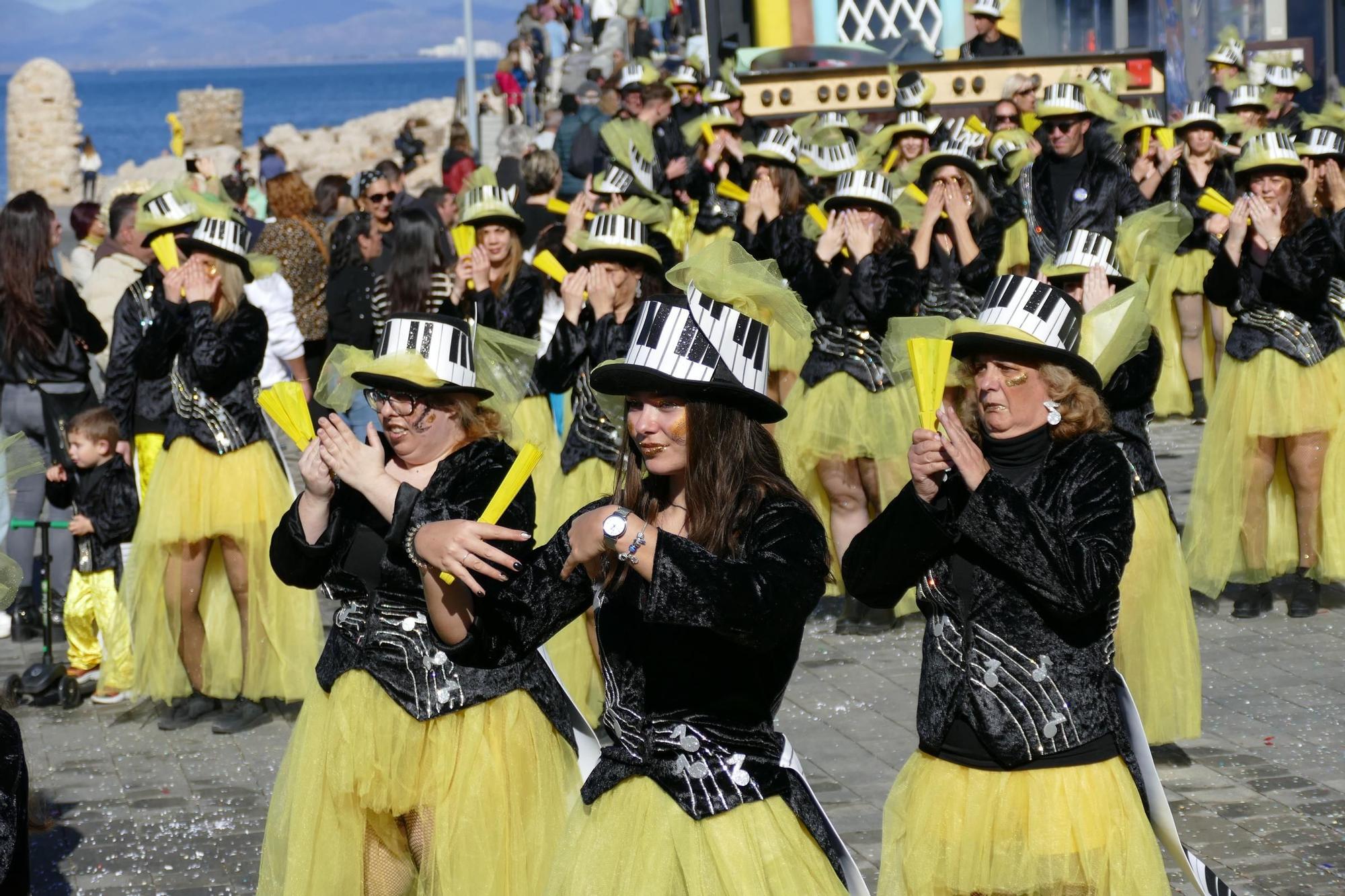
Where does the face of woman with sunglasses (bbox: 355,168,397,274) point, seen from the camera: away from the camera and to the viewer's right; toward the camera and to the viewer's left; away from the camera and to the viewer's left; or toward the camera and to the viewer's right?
toward the camera and to the viewer's right

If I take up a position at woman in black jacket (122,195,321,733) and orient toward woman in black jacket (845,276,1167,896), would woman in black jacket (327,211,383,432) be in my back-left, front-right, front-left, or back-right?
back-left

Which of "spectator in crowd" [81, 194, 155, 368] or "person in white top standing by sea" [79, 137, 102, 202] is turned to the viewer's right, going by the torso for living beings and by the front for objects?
"spectator in crowd" [81, 194, 155, 368]

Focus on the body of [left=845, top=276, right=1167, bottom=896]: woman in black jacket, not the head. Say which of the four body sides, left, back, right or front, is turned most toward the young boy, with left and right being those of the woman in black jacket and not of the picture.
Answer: right

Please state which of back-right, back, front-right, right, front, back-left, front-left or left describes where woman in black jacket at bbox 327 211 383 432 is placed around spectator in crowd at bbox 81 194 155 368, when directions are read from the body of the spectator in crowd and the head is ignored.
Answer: front-right

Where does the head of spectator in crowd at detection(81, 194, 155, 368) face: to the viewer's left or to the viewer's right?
to the viewer's right

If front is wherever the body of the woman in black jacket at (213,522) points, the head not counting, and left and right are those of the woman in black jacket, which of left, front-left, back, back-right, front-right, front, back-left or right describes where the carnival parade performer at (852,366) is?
back-left

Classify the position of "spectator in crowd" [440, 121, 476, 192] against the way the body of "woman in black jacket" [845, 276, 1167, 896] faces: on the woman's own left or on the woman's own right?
on the woman's own right
